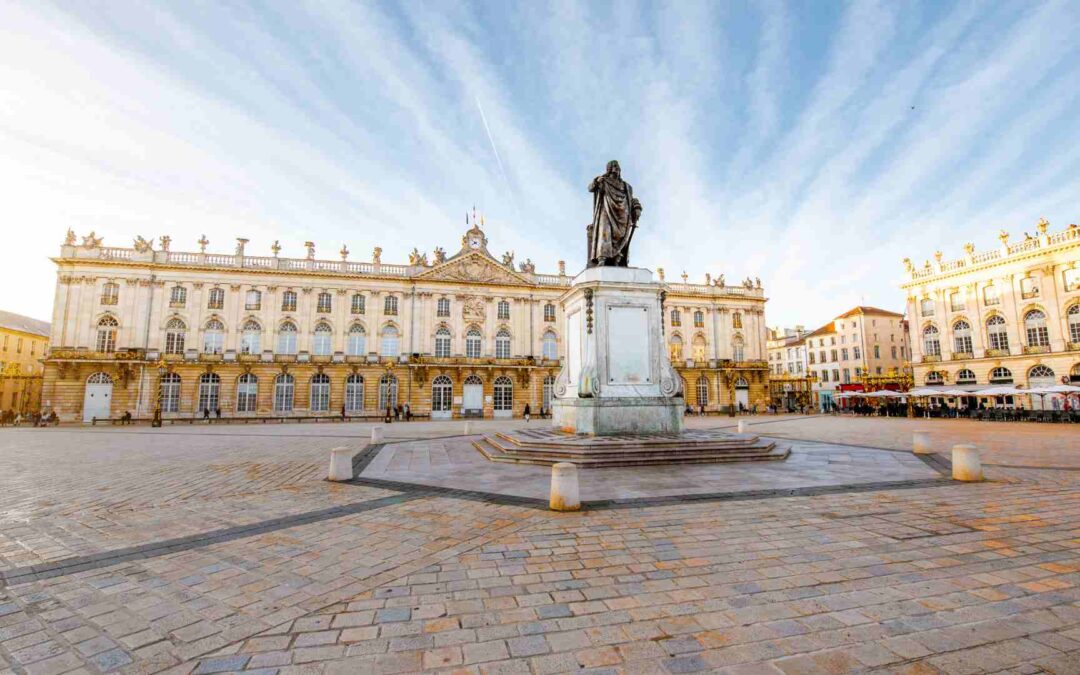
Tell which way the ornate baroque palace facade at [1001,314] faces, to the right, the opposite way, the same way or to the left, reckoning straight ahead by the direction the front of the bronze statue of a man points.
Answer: to the right

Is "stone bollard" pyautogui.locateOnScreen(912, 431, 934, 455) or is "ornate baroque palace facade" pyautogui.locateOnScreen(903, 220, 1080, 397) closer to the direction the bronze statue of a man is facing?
the stone bollard

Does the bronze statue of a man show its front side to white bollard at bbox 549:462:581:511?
yes

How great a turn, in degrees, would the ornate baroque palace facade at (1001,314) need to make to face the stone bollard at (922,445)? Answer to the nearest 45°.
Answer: approximately 45° to its left

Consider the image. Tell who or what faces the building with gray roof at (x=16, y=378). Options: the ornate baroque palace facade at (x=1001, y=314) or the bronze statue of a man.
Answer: the ornate baroque palace facade

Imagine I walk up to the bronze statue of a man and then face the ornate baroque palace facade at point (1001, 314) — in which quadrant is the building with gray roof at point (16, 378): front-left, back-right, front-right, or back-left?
back-left

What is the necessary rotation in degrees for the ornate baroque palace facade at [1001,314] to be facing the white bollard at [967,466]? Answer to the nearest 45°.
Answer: approximately 45° to its left

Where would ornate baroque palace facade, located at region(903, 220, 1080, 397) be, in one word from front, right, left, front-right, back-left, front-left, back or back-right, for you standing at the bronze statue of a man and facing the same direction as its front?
back-left

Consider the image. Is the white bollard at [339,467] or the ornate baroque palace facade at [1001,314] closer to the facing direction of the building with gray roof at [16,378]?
the ornate baroque palace facade

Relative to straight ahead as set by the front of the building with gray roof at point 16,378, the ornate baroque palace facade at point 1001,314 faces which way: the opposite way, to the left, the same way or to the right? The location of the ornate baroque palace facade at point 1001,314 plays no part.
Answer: the opposite way
